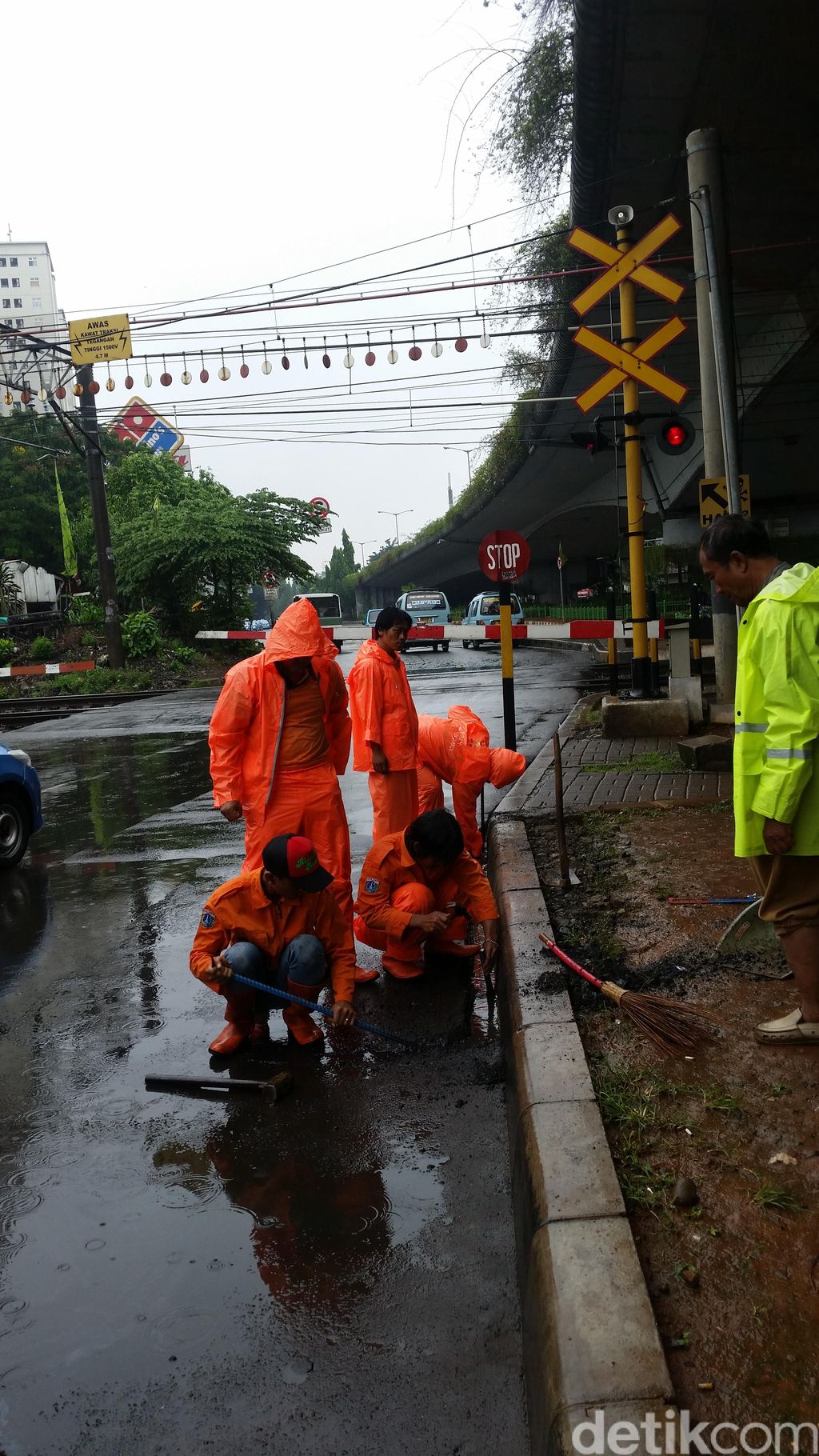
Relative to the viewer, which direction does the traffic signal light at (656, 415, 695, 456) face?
toward the camera

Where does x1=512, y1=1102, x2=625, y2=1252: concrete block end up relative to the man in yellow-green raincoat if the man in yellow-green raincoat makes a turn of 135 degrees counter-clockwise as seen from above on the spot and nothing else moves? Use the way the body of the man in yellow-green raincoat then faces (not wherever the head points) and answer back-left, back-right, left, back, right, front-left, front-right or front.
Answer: right

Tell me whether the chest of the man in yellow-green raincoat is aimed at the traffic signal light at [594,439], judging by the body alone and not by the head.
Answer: no

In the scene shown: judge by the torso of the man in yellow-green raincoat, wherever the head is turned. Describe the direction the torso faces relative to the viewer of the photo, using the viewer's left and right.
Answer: facing to the left of the viewer

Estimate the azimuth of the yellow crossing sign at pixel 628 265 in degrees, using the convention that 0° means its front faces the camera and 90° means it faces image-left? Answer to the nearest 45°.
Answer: approximately 0°

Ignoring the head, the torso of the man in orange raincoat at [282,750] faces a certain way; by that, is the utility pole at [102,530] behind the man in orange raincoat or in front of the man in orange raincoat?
behind

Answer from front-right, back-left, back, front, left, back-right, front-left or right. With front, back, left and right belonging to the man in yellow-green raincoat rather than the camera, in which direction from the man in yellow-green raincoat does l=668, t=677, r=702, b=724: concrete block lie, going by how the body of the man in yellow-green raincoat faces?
right

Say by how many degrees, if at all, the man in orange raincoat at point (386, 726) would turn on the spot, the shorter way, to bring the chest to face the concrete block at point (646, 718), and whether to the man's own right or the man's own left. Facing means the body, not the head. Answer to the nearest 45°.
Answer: approximately 90° to the man's own left

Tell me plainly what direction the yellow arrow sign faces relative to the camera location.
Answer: facing the viewer

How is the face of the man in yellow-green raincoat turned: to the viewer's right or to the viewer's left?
to the viewer's left

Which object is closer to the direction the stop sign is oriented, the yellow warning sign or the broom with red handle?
the broom with red handle

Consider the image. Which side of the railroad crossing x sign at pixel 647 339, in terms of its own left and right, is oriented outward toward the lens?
front

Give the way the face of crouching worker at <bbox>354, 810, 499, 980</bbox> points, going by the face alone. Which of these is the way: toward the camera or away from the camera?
toward the camera

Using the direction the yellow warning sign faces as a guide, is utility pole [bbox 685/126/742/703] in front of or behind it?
in front

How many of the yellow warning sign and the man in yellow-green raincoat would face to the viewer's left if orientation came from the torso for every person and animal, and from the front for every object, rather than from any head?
1

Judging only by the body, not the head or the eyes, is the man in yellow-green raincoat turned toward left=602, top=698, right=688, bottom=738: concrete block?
no
